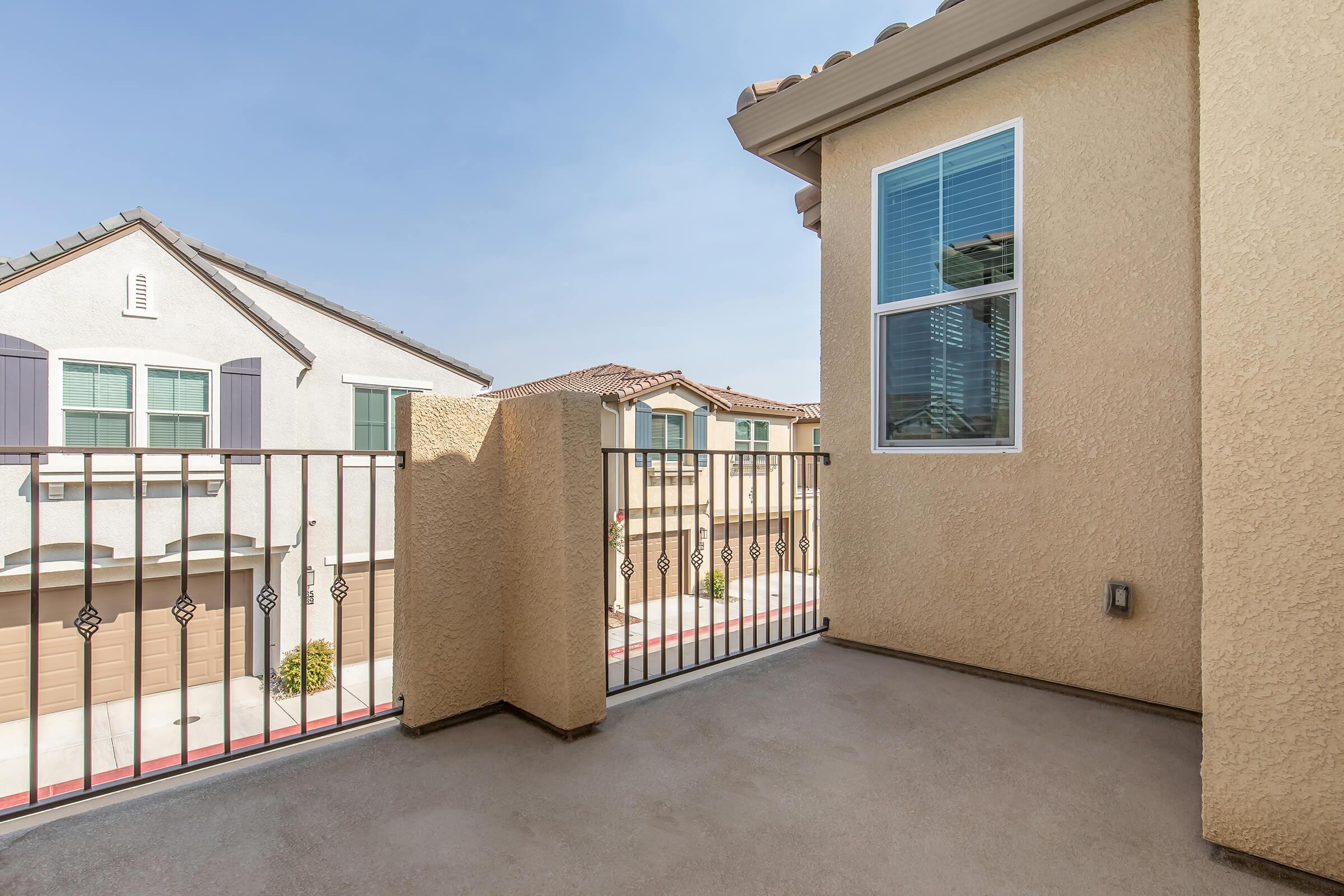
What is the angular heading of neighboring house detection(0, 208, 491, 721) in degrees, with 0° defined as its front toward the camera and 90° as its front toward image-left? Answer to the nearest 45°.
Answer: approximately 315°

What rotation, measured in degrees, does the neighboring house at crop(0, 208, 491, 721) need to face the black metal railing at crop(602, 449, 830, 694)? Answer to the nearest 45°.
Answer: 0° — it already faces it

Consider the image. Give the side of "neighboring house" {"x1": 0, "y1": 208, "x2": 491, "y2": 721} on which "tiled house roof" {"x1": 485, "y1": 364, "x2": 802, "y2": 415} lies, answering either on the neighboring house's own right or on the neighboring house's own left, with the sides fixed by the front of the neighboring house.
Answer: on the neighboring house's own left

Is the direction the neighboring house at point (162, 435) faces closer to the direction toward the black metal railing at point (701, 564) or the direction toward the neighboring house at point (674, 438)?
the black metal railing
